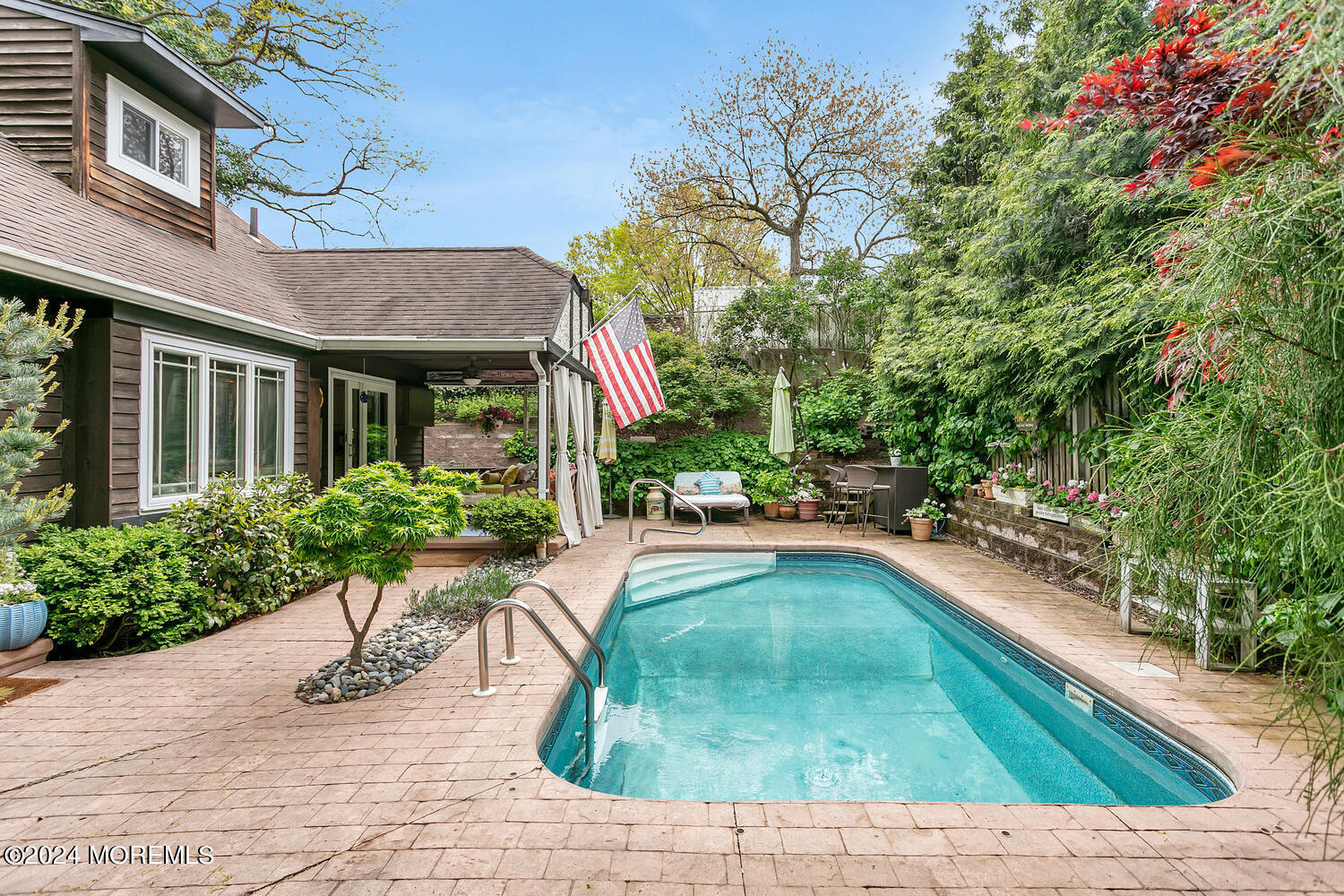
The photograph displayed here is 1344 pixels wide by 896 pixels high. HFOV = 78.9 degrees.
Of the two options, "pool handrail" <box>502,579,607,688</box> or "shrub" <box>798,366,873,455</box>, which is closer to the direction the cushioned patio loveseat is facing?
the pool handrail

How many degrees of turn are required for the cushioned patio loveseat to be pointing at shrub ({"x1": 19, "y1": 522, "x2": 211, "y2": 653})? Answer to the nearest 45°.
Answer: approximately 45° to its right

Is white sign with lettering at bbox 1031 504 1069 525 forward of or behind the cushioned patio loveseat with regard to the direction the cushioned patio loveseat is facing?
forward

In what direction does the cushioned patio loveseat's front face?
toward the camera

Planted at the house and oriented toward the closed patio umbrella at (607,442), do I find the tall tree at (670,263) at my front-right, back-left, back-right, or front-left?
front-left

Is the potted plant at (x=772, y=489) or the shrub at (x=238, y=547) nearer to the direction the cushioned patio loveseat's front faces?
the shrub

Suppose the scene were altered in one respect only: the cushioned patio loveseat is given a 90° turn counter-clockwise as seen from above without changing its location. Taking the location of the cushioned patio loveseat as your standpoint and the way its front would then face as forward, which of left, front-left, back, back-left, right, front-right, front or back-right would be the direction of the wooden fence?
front-right

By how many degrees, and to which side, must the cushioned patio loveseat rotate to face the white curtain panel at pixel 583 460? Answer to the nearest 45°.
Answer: approximately 45° to its right

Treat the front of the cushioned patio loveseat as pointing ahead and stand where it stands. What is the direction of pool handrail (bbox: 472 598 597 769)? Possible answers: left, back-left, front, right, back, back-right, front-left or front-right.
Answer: front

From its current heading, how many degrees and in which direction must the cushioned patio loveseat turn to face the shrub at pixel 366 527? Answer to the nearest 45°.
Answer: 0° — it already faces it

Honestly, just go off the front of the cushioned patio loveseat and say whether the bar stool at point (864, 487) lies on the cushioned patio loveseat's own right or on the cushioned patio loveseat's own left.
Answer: on the cushioned patio loveseat's own left

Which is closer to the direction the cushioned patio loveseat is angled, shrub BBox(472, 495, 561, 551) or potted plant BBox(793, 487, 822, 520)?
the shrub

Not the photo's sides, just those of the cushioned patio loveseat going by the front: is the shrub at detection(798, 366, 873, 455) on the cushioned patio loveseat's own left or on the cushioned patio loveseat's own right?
on the cushioned patio loveseat's own left

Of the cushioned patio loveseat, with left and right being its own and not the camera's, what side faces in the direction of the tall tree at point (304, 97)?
right
